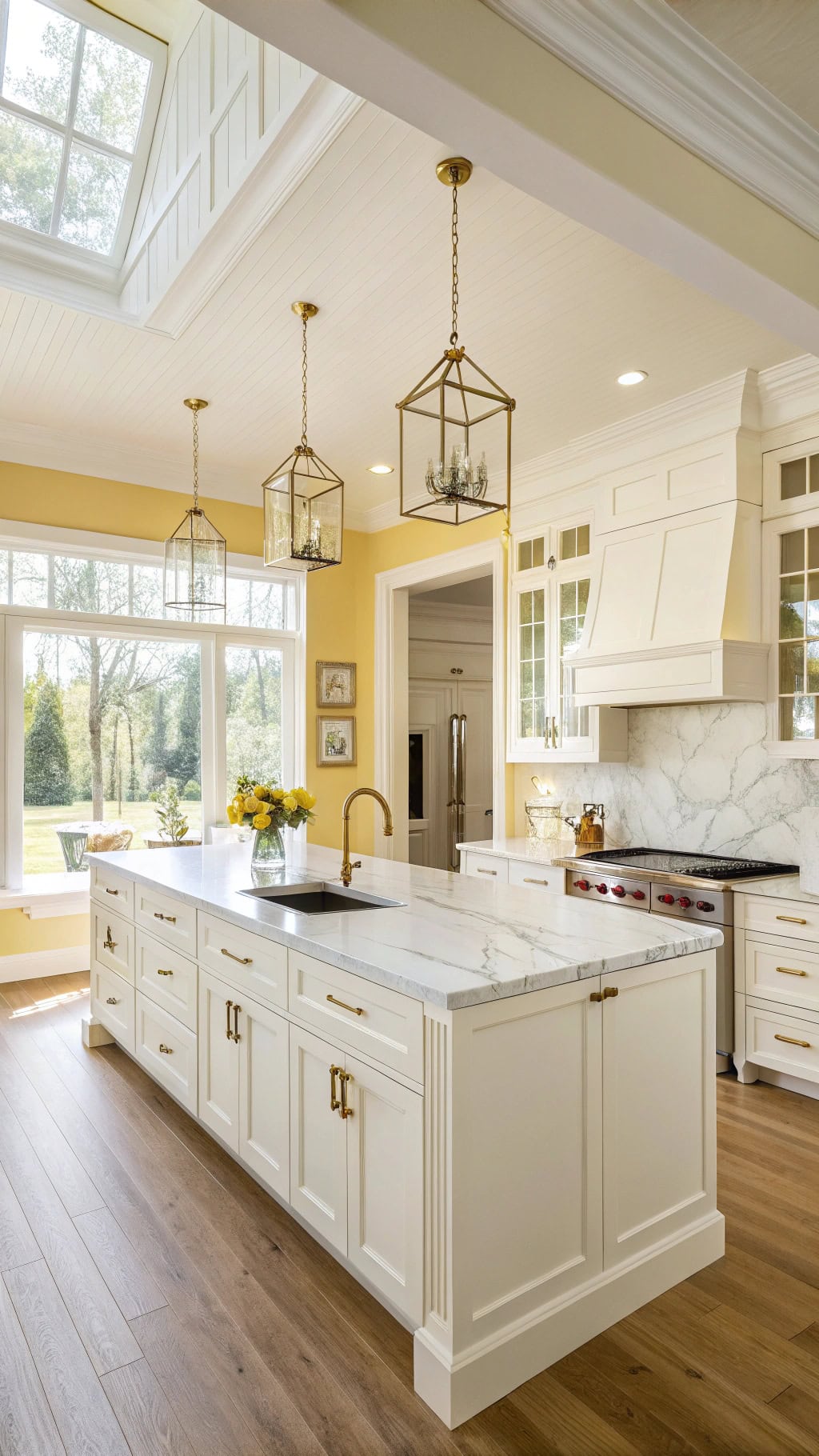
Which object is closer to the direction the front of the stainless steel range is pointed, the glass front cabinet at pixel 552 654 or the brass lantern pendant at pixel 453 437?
the brass lantern pendant

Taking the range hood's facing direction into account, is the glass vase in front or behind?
in front

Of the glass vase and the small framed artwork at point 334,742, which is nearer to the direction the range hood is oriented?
the glass vase

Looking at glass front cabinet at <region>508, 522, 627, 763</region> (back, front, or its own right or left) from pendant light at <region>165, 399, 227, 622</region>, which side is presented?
front

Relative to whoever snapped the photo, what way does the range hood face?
facing the viewer and to the left of the viewer

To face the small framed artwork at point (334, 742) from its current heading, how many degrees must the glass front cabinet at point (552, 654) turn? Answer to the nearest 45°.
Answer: approximately 90° to its right

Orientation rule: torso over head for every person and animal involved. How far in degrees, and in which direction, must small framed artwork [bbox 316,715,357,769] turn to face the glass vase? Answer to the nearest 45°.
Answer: approximately 45° to its right

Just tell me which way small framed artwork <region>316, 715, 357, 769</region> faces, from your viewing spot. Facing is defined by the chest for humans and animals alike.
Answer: facing the viewer and to the right of the viewer

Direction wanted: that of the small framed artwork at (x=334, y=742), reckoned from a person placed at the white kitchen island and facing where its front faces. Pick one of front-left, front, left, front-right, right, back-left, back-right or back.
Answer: back-right

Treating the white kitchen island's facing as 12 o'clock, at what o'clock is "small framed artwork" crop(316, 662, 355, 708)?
The small framed artwork is roughly at 4 o'clock from the white kitchen island.
